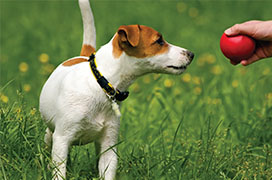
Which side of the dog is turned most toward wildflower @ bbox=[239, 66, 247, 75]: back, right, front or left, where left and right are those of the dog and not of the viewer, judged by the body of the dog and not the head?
left

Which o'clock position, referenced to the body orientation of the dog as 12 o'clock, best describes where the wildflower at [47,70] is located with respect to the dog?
The wildflower is roughly at 7 o'clock from the dog.

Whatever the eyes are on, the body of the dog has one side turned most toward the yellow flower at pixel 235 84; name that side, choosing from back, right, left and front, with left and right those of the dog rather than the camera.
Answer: left

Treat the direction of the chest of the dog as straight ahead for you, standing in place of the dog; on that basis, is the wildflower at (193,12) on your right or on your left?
on your left

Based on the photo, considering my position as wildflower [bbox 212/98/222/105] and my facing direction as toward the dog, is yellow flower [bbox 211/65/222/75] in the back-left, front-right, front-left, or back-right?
back-right

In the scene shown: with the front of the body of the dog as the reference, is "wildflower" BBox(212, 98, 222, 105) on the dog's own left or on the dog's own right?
on the dog's own left

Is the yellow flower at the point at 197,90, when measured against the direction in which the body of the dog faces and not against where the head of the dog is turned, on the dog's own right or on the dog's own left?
on the dog's own left

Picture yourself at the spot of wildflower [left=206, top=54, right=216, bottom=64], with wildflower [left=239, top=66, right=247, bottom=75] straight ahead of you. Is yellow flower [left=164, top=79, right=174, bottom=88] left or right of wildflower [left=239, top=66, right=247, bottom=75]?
right
